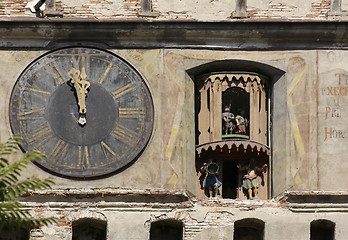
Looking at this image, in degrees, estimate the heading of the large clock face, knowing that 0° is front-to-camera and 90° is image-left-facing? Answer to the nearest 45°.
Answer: approximately 0°
